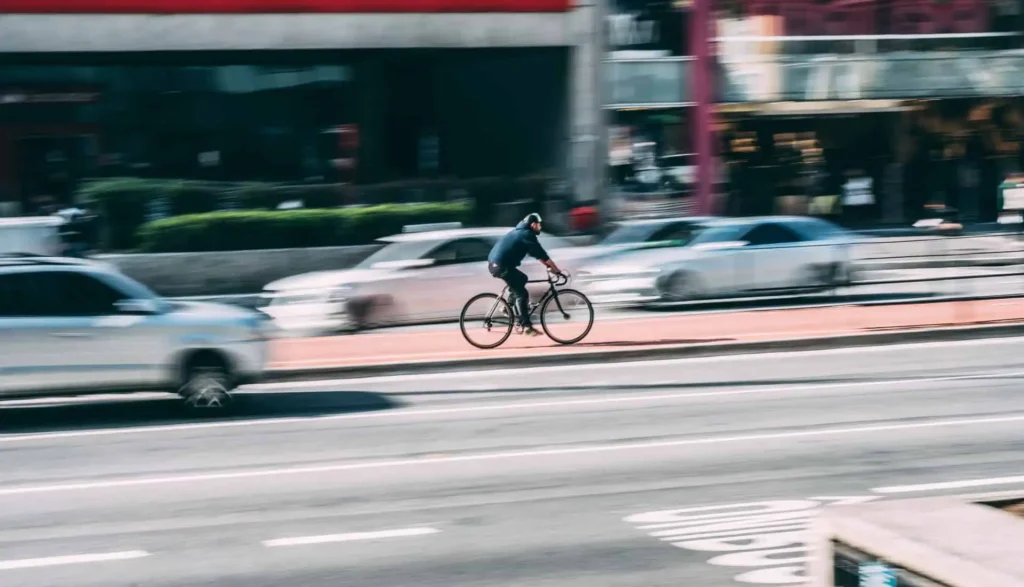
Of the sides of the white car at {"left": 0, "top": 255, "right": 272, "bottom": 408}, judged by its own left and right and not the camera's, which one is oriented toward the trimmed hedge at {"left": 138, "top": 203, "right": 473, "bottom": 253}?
left

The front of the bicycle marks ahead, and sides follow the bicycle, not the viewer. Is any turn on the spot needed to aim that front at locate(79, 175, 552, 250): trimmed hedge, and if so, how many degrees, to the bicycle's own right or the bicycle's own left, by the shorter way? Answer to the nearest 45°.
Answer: approximately 135° to the bicycle's own left

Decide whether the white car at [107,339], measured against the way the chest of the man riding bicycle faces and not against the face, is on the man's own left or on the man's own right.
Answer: on the man's own right

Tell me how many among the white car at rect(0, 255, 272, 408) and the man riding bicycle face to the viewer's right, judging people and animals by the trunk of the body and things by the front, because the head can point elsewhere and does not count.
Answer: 2

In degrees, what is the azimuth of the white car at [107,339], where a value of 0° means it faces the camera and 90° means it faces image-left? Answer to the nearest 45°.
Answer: approximately 270°

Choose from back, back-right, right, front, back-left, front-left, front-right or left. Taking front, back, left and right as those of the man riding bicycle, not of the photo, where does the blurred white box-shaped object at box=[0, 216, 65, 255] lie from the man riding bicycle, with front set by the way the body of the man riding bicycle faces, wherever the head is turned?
back-left

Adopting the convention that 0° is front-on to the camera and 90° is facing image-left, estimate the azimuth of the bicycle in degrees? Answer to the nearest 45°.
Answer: approximately 270°

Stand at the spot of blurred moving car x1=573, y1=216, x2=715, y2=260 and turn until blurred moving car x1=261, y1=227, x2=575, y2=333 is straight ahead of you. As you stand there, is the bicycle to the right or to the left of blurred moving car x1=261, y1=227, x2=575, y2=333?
left

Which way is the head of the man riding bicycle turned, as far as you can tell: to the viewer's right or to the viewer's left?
to the viewer's right

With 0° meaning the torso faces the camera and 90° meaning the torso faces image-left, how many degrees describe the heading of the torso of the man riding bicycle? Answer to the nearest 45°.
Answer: approximately 270°

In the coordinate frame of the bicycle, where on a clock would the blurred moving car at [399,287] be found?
The blurred moving car is roughly at 8 o'clock from the bicycle.

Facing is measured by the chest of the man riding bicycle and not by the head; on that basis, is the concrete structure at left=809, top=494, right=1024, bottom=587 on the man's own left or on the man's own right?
on the man's own right

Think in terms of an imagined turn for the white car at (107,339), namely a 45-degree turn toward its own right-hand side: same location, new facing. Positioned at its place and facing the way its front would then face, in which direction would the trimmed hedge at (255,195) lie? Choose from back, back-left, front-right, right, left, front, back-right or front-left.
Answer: back-left

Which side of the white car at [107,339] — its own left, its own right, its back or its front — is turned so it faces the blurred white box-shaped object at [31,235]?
left
